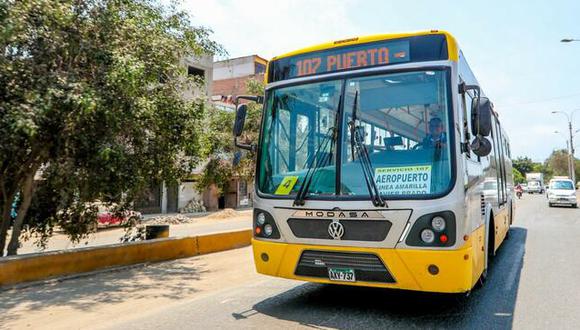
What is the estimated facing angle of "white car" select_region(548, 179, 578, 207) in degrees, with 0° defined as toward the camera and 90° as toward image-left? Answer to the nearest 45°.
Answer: approximately 0°

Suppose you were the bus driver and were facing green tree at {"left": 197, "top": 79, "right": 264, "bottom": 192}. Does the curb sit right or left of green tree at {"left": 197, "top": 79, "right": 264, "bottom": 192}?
left

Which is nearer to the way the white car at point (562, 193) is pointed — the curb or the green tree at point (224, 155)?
the curb

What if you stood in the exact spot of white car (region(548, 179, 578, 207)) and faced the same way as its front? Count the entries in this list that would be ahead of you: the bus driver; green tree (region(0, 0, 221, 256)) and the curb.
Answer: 3

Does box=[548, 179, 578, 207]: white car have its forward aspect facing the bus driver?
yes

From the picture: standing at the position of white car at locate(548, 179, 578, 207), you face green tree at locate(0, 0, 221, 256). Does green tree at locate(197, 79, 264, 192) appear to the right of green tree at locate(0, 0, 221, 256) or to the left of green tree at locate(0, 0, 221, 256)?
right

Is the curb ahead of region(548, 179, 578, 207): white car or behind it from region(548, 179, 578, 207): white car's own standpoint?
ahead

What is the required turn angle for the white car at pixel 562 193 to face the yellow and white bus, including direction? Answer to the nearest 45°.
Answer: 0° — it already faces it

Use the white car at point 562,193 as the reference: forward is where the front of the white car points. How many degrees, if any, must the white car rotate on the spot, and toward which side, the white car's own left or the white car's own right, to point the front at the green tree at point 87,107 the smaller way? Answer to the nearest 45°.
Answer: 0° — it already faces it

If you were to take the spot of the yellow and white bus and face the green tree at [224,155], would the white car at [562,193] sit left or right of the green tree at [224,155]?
right
